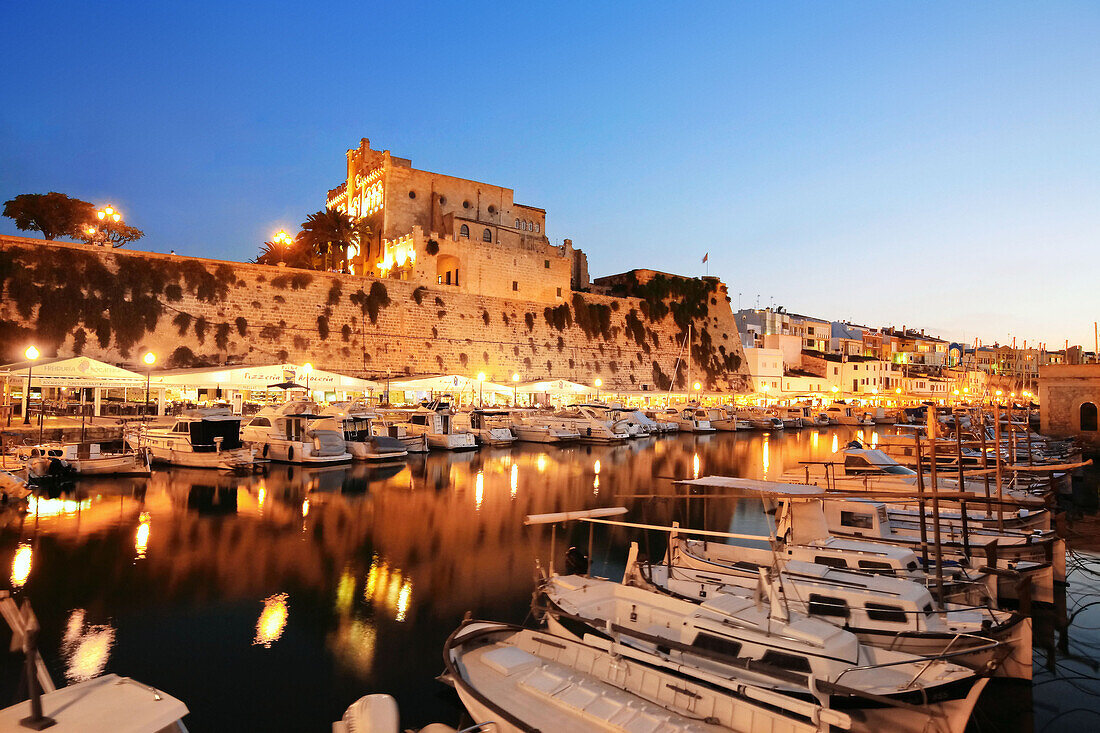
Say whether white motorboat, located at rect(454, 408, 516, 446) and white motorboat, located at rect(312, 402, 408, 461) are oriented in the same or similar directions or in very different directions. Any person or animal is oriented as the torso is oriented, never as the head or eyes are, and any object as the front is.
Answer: same or similar directions

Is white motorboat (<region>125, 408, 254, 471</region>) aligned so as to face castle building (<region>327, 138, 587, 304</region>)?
no

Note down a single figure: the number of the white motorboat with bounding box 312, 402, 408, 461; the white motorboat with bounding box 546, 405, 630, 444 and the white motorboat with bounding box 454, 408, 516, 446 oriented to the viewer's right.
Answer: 0

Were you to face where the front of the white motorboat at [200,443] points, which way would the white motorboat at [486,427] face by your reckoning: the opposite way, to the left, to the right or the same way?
the same way

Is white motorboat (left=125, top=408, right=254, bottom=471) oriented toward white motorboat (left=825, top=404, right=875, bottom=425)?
no

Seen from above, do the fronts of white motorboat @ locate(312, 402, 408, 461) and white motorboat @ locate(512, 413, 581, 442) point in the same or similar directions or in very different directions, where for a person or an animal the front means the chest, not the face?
same or similar directions

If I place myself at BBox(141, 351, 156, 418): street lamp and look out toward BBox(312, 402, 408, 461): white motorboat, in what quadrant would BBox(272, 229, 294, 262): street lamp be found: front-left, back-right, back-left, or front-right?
back-left
